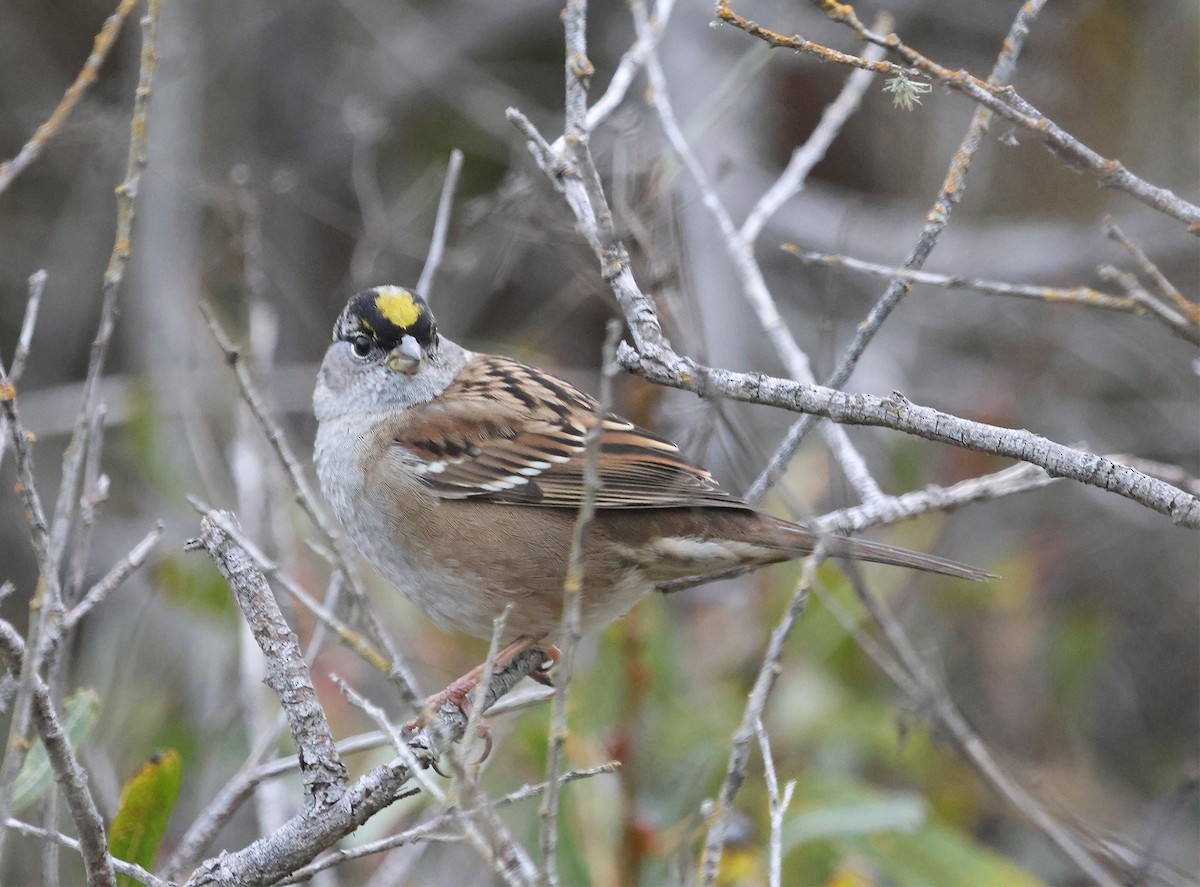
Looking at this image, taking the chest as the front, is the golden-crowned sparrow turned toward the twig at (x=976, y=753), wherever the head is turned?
no

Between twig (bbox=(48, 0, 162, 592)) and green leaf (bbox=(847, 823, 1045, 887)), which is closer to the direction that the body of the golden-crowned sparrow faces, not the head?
the twig

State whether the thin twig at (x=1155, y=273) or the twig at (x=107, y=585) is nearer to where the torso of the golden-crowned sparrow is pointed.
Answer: the twig

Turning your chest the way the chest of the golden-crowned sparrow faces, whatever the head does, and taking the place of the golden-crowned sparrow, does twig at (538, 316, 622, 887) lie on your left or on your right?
on your left

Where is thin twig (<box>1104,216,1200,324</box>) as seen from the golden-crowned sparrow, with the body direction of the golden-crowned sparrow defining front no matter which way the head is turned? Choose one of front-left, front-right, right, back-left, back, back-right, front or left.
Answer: back-left

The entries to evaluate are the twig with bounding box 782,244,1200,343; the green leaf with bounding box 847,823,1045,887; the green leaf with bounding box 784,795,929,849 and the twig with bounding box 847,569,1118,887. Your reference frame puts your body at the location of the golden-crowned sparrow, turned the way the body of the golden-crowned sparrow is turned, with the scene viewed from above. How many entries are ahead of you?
0

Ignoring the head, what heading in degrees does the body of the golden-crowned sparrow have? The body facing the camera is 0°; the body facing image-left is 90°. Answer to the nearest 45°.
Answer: approximately 90°
